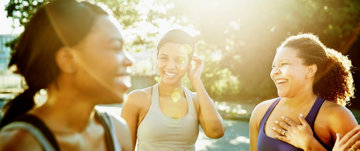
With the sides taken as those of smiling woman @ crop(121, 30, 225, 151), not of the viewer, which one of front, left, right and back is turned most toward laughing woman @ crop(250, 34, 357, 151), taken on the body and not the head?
left

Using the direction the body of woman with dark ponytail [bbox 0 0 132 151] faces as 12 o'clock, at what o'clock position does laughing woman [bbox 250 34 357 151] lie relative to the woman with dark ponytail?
The laughing woman is roughly at 10 o'clock from the woman with dark ponytail.

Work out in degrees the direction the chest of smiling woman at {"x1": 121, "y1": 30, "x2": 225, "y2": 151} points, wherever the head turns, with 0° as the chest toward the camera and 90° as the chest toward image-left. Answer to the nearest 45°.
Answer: approximately 0°

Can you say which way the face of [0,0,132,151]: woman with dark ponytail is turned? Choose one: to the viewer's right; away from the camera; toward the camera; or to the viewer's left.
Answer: to the viewer's right

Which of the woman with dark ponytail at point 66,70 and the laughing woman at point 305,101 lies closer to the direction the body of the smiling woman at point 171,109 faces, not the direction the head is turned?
the woman with dark ponytail

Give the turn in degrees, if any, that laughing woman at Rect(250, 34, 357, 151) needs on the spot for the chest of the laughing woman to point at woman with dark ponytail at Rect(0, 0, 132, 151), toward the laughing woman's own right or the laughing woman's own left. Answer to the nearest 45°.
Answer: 0° — they already face them

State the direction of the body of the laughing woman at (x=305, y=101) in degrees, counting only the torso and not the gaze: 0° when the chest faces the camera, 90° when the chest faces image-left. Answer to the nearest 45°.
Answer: approximately 45°

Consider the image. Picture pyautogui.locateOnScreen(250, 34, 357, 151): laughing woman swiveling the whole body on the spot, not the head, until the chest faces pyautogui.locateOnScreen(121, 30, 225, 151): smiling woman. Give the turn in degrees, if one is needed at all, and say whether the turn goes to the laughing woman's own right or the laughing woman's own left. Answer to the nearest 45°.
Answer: approximately 45° to the laughing woman's own right

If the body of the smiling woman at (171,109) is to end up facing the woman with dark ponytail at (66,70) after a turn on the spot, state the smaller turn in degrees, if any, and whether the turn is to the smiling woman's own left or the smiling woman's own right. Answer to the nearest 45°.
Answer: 0° — they already face them
